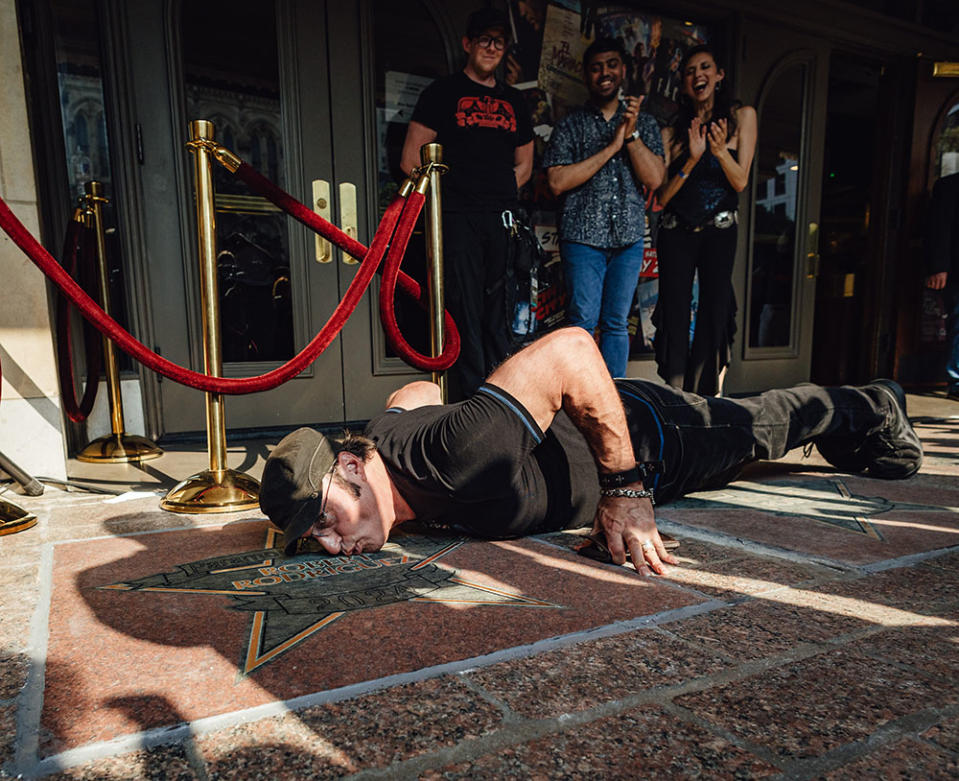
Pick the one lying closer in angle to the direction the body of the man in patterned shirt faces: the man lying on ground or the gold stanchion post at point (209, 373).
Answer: the man lying on ground

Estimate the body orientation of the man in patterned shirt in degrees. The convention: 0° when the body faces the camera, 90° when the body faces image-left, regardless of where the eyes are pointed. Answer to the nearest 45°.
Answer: approximately 0°

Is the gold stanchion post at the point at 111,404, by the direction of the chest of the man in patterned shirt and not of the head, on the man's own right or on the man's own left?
on the man's own right

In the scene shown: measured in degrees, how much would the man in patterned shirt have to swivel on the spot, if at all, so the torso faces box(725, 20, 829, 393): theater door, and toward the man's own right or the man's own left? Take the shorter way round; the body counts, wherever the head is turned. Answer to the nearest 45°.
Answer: approximately 135° to the man's own left

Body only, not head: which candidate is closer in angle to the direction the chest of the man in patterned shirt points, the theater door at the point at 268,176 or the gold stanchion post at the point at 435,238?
the gold stanchion post

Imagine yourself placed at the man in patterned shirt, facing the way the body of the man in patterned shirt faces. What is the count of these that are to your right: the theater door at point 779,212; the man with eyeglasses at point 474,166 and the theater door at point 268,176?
2

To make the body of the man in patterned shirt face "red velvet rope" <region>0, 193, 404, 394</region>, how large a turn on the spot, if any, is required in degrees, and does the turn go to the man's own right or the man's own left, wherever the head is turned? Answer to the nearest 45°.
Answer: approximately 45° to the man's own right

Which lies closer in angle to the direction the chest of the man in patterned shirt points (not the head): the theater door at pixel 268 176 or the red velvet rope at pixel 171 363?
the red velvet rope

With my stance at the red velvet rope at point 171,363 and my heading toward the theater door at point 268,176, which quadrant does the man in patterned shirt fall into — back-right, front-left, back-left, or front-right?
front-right

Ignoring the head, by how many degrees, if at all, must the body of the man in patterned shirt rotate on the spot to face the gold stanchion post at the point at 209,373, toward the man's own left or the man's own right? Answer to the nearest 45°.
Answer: approximately 45° to the man's own right

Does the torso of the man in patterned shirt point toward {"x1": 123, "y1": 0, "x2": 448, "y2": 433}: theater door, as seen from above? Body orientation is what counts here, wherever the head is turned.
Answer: no

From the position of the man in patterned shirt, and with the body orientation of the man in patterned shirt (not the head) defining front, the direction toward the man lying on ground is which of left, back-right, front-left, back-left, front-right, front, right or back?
front

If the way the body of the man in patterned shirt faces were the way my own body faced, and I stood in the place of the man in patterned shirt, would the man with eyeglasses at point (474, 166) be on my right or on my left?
on my right
